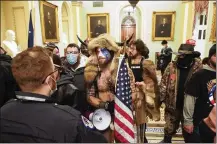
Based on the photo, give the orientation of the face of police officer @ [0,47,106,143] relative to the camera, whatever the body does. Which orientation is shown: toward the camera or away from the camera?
away from the camera

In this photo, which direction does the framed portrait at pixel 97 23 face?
toward the camera

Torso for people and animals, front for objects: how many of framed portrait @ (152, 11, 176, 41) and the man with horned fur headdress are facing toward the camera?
2

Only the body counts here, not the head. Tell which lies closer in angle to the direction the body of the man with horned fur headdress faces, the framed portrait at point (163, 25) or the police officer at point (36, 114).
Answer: the police officer

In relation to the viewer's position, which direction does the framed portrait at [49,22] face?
facing the viewer and to the right of the viewer

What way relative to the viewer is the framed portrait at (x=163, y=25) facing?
toward the camera

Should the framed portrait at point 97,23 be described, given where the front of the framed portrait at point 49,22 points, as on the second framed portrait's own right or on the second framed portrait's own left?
on the second framed portrait's own left

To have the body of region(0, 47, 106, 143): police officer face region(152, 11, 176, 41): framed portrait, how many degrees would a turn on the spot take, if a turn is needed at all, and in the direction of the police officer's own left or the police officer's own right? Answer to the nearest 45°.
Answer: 0° — they already face it

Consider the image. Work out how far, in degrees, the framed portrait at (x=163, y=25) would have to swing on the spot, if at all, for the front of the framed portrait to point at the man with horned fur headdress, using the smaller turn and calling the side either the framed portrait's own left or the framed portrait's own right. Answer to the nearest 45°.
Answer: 0° — it already faces them

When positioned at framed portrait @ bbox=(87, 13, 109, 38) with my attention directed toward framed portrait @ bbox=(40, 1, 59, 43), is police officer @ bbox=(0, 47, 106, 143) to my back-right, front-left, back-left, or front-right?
front-left

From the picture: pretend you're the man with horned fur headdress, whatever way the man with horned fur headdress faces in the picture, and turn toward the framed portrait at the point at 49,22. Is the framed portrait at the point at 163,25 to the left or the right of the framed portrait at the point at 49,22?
right

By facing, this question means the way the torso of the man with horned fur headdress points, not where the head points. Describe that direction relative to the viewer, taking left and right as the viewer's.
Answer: facing the viewer

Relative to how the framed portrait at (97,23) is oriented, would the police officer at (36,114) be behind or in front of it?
in front
